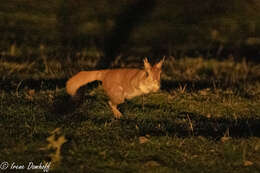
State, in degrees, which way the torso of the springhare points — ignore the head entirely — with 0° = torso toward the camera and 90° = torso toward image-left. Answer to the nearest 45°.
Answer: approximately 270°
